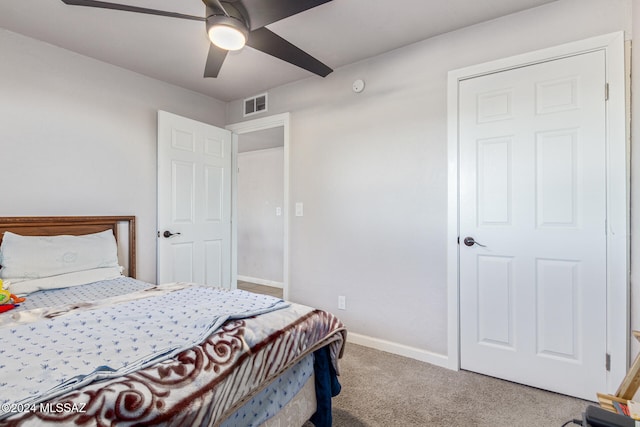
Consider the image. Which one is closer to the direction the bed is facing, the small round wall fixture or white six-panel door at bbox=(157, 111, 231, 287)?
the small round wall fixture

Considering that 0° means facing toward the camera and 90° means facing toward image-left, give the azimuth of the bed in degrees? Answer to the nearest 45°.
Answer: approximately 315°

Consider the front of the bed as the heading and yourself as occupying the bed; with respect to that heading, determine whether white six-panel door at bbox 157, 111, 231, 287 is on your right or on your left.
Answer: on your left

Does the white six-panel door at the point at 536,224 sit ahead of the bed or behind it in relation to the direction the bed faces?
ahead
